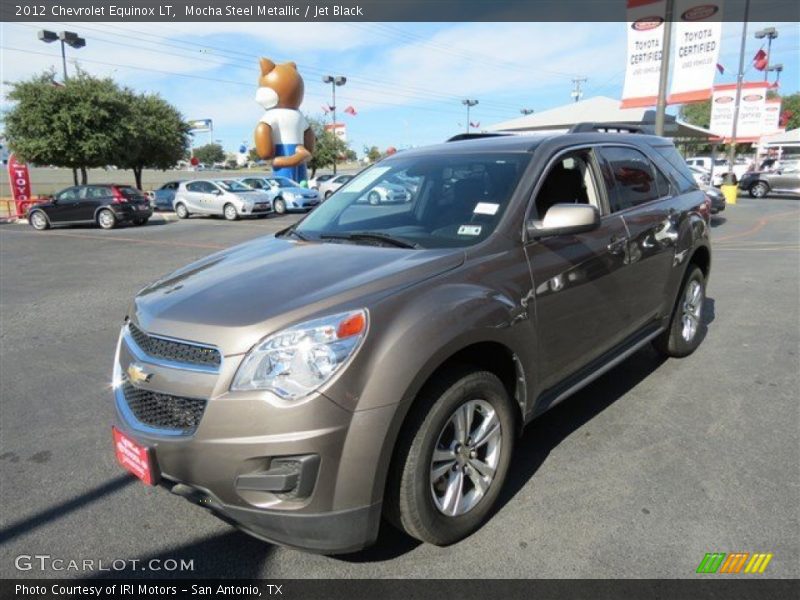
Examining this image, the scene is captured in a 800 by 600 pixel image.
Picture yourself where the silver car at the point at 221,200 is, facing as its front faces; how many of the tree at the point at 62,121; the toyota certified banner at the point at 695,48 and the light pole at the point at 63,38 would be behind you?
2

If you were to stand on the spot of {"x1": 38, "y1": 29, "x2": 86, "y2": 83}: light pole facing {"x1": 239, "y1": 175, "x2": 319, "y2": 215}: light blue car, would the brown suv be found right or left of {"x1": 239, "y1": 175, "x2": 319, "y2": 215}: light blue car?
right

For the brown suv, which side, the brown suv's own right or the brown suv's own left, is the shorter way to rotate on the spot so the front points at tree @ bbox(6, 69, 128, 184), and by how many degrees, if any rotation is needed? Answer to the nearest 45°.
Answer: approximately 90° to the brown suv's own right

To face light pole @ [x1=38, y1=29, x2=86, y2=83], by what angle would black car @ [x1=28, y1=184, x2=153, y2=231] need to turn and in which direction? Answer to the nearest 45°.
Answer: approximately 45° to its right

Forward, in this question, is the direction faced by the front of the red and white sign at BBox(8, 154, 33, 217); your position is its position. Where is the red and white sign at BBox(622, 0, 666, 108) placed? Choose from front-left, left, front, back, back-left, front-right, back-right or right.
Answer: front-left

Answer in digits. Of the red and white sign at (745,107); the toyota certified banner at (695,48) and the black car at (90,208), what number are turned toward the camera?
2

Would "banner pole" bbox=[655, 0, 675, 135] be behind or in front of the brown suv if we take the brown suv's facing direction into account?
behind

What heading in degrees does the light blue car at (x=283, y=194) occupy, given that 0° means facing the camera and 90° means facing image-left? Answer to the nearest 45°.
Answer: approximately 315°

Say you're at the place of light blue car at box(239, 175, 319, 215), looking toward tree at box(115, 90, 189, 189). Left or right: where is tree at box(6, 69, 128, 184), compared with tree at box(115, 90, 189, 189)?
left

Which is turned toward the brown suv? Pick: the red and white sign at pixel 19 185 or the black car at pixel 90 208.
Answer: the red and white sign

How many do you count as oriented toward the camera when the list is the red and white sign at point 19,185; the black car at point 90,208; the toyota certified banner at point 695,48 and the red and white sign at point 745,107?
3

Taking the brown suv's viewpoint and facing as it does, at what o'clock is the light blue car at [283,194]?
The light blue car is roughly at 4 o'clock from the brown suv.
